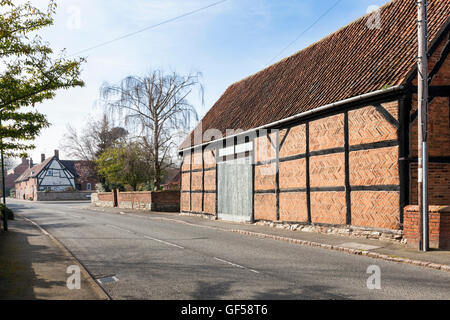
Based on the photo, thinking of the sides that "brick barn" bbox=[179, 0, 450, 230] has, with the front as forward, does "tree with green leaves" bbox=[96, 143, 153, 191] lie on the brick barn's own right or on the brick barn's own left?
on the brick barn's own right

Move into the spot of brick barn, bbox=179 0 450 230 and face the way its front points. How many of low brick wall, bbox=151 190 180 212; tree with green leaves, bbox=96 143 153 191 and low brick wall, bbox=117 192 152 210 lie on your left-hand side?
0

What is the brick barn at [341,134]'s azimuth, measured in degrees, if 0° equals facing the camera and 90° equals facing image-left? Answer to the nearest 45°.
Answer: approximately 45°

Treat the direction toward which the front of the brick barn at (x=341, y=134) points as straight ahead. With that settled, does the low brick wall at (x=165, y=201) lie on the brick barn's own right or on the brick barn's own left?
on the brick barn's own right

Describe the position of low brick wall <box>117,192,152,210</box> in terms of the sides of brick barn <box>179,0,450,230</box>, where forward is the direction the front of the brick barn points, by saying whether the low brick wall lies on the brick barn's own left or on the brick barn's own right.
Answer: on the brick barn's own right
